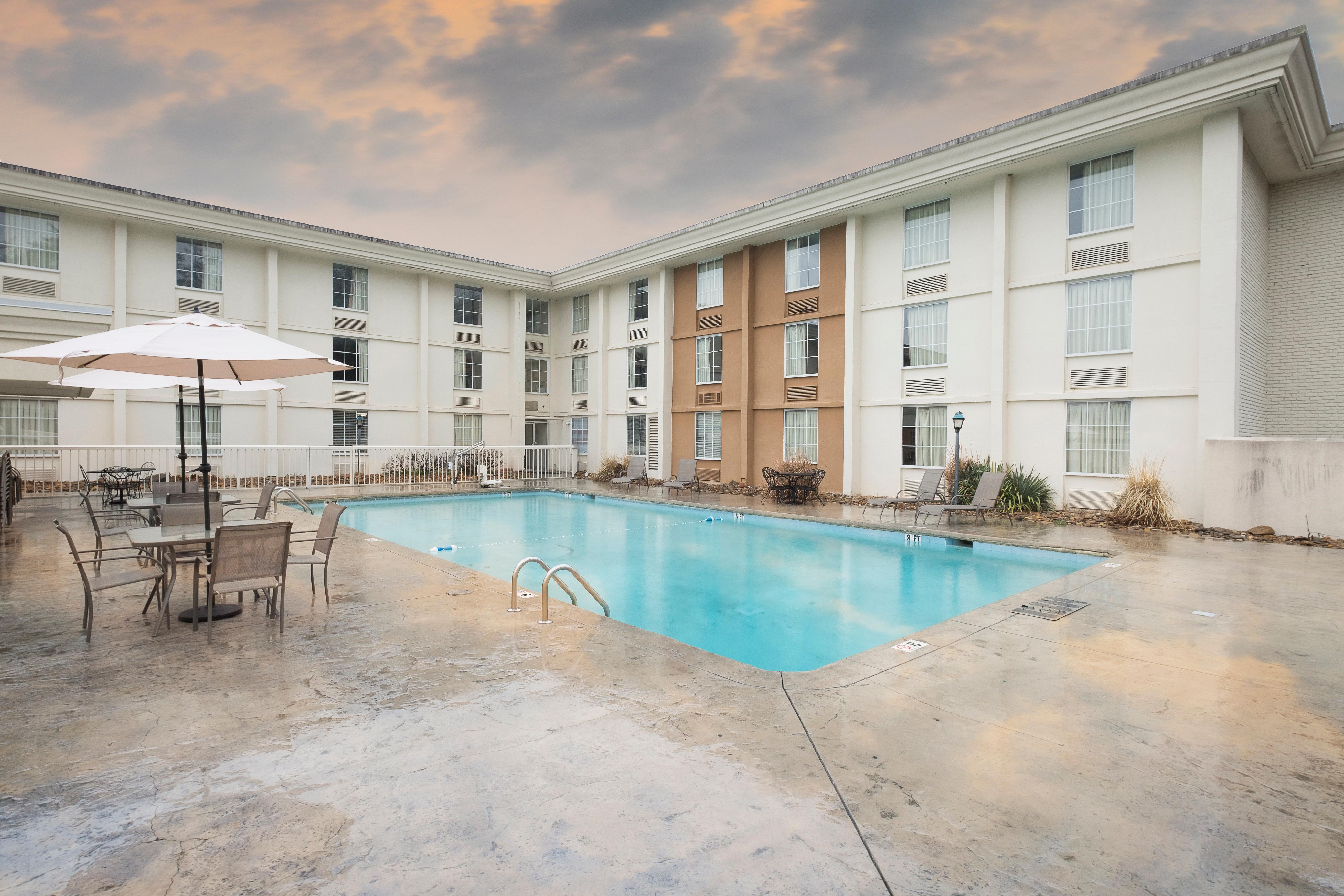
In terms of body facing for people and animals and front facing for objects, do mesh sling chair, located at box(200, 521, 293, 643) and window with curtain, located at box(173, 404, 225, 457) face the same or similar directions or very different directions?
very different directions

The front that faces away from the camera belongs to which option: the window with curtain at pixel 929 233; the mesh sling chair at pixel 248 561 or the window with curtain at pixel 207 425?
the mesh sling chair

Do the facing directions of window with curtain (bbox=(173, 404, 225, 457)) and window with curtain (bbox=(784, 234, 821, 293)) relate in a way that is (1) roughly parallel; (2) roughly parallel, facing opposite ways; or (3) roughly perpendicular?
roughly perpendicular

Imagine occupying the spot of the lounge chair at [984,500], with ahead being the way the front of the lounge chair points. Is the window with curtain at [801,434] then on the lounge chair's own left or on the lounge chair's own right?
on the lounge chair's own right

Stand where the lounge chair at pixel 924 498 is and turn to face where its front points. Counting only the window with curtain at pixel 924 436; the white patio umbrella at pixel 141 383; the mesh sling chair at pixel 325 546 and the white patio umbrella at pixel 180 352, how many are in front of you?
3

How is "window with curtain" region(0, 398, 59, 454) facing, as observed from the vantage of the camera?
facing the viewer

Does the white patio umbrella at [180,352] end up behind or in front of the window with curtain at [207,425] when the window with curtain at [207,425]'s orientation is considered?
in front

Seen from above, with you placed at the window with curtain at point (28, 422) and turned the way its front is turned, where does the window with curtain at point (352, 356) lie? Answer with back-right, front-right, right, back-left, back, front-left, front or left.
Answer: left

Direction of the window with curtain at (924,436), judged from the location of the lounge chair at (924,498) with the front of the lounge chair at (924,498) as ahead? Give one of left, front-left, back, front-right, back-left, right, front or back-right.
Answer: back-right

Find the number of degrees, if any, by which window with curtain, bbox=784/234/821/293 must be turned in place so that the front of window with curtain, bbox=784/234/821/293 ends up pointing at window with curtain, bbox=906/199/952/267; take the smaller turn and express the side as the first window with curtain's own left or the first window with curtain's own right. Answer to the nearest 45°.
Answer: approximately 90° to the first window with curtain's own left

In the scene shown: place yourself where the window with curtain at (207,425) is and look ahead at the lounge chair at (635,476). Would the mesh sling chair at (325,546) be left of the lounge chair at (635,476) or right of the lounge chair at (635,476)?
right

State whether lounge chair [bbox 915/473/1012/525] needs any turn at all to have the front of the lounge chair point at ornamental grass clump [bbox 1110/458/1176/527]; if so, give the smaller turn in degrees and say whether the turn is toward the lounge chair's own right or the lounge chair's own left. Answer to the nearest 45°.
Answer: approximately 135° to the lounge chair's own left

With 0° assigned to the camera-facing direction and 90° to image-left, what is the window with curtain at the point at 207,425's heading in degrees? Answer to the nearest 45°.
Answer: approximately 0°
